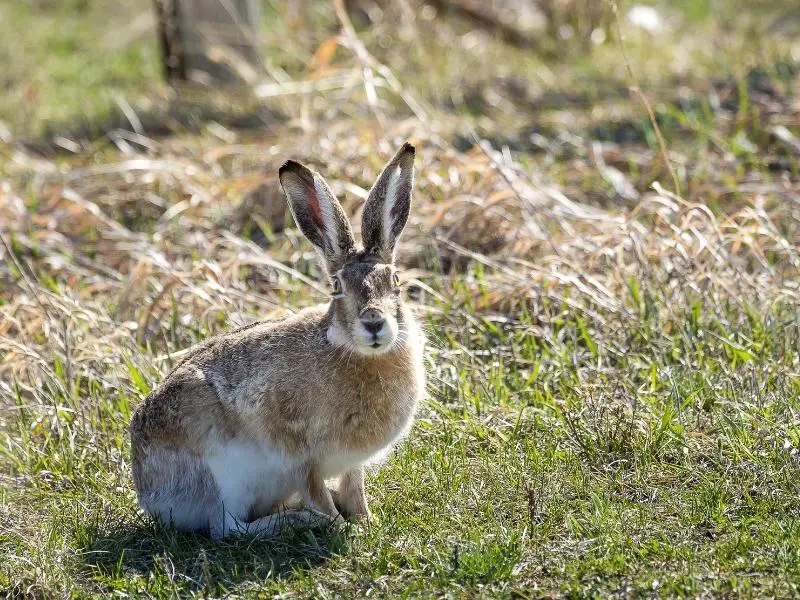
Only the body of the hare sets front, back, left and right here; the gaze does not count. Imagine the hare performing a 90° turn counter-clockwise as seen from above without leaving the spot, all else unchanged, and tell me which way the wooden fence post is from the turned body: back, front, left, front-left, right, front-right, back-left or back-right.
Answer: front-left

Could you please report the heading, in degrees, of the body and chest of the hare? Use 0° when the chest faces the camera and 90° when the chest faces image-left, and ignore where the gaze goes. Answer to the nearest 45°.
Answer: approximately 315°
